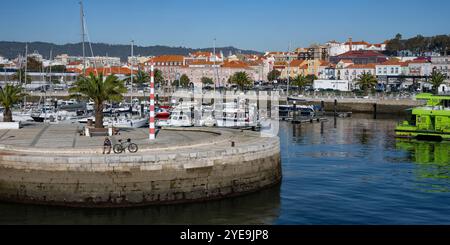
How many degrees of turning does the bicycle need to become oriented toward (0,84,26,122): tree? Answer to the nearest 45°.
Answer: approximately 135° to its left

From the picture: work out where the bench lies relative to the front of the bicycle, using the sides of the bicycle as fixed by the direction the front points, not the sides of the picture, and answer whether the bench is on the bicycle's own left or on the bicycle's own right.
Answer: on the bicycle's own left

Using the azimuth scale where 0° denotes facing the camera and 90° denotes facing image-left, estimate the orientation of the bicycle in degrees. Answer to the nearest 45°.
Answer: approximately 270°

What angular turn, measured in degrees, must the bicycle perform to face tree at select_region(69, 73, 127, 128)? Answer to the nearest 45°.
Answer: approximately 90° to its left
